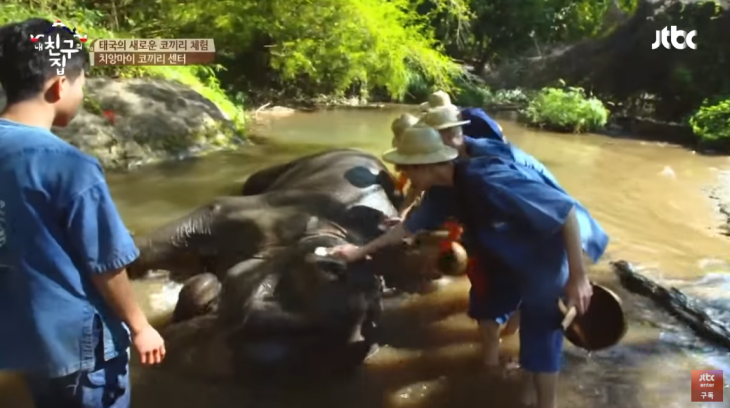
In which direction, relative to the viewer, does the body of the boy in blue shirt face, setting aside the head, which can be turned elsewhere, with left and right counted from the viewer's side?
facing away from the viewer and to the right of the viewer

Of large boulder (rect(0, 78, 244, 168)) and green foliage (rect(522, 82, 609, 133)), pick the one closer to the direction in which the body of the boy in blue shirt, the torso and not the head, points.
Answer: the green foliage

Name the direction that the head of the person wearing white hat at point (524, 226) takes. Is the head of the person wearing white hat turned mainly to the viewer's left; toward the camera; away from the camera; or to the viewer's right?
to the viewer's left

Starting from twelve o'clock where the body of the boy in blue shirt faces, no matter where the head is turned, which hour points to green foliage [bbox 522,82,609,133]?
The green foliage is roughly at 12 o'clock from the boy in blue shirt.

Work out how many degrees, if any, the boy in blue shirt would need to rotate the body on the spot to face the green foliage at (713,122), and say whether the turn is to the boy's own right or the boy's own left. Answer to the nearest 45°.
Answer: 0° — they already face it

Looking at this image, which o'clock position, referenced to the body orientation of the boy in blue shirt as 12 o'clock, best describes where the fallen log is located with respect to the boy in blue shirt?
The fallen log is roughly at 1 o'clock from the boy in blue shirt.
